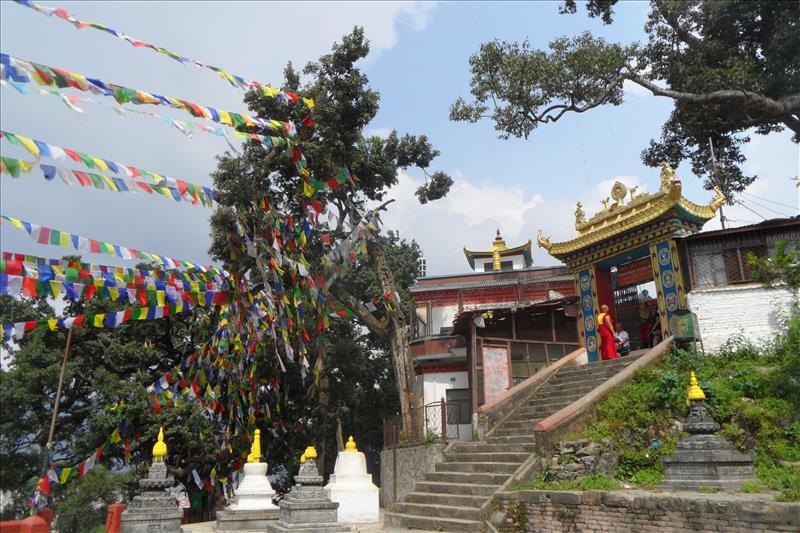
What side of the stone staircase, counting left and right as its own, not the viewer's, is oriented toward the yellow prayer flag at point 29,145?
front

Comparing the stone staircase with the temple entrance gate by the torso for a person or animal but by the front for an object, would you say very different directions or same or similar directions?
same or similar directions

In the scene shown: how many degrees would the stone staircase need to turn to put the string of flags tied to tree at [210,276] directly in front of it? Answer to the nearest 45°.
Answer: approximately 45° to its right

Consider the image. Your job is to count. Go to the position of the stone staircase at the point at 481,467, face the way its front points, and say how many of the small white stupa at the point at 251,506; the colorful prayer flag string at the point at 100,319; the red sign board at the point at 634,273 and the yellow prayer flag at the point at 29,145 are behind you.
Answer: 1

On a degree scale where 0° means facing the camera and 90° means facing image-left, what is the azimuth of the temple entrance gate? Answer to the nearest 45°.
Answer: approximately 45°

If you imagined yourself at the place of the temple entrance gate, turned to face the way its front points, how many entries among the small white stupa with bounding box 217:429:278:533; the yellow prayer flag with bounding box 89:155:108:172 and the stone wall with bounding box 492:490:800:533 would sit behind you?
0

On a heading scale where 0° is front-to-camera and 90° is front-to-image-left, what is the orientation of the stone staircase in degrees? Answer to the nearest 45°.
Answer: approximately 45°

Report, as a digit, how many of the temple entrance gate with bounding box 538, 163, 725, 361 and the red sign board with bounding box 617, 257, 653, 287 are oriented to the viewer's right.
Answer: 0

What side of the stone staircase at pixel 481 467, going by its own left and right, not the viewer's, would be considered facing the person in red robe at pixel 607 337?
back

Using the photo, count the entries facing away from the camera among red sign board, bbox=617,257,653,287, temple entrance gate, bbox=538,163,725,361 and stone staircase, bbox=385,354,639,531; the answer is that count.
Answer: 0

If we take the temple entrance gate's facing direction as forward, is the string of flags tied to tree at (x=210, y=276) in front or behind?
in front

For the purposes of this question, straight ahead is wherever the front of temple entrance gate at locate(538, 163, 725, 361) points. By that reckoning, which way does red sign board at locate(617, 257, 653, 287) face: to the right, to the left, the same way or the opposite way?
the same way

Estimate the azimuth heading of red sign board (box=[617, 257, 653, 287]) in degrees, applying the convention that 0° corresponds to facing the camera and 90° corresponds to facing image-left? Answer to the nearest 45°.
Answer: approximately 45°

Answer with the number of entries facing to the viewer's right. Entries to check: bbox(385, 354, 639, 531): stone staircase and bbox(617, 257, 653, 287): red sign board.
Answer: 0
